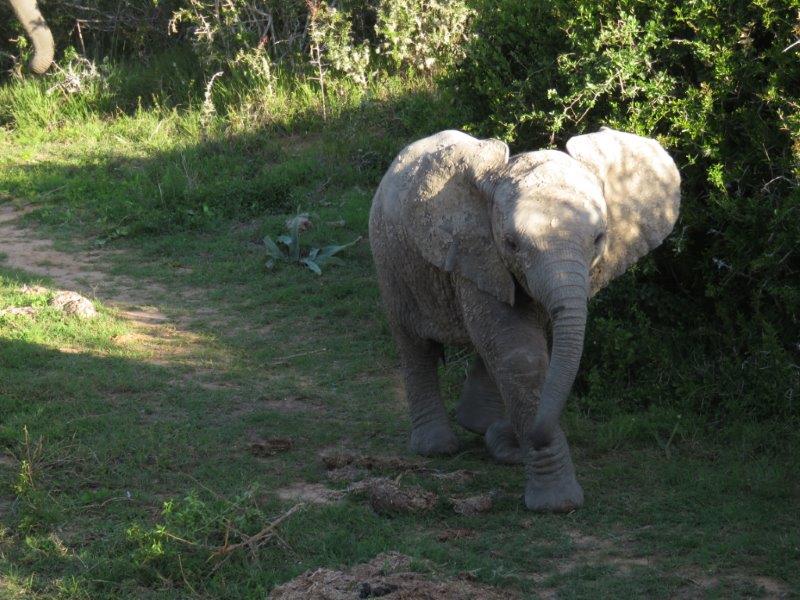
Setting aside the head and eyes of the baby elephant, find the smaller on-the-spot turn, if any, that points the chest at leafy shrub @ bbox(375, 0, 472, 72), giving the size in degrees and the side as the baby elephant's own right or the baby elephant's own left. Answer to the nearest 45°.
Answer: approximately 135° to the baby elephant's own left

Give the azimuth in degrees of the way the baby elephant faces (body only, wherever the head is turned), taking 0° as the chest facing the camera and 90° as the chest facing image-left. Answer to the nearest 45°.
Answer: approximately 315°

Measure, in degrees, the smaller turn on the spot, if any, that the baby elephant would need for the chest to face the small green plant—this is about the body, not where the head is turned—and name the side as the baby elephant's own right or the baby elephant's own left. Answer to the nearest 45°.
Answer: approximately 180°

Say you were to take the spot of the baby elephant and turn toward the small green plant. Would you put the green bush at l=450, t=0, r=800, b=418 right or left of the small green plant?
right

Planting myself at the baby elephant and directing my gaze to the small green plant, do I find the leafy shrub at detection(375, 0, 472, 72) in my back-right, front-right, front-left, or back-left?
front-right

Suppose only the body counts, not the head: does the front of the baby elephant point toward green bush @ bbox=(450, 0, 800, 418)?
no

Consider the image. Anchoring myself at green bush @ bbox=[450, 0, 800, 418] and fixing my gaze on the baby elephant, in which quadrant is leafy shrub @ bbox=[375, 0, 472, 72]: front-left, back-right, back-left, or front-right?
back-right

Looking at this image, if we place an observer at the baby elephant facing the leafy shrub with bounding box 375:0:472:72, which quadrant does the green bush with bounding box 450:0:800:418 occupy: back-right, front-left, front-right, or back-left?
front-right
